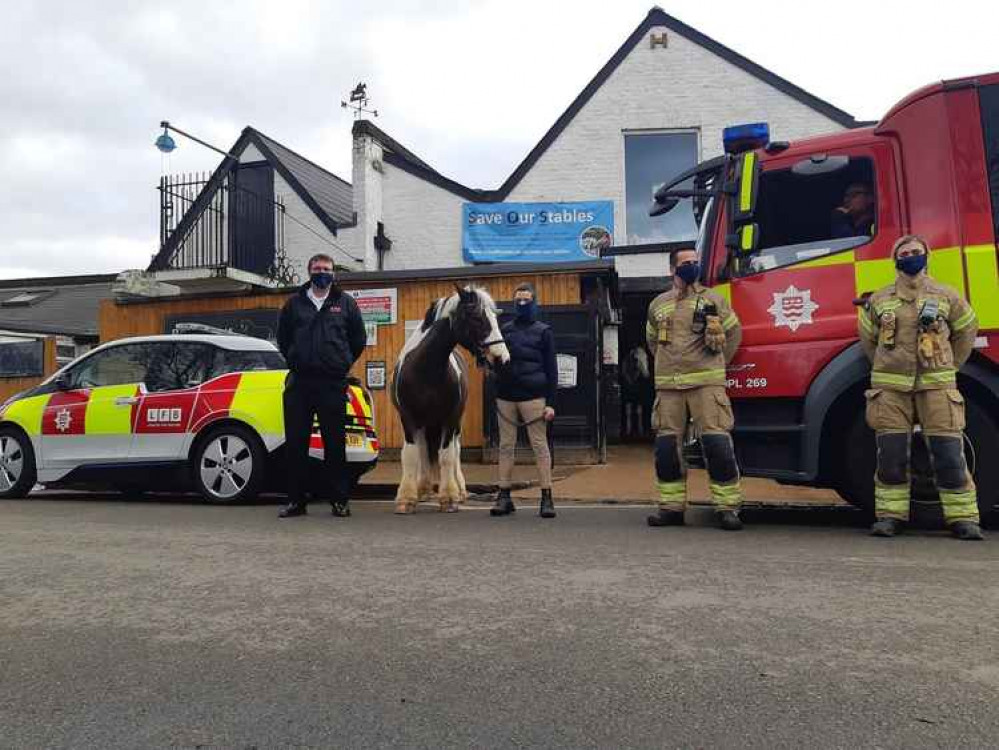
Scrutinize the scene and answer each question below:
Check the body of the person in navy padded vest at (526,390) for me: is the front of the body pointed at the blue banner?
no

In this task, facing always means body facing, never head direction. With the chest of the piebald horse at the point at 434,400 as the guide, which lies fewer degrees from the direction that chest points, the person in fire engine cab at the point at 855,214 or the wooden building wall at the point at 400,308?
the person in fire engine cab

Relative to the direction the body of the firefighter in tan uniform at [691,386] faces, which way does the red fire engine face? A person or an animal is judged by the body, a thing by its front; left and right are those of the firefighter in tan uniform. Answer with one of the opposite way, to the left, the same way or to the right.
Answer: to the right

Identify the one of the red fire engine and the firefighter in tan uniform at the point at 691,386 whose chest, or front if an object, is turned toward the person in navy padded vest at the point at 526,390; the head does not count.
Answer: the red fire engine

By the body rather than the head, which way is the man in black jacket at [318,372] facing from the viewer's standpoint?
toward the camera

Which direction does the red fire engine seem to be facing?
to the viewer's left

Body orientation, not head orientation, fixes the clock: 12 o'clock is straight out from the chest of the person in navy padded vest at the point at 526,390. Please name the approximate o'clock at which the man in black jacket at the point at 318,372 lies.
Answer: the man in black jacket at the point at 318,372 is roughly at 3 o'clock from the person in navy padded vest at the point at 526,390.

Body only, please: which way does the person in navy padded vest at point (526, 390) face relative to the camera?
toward the camera

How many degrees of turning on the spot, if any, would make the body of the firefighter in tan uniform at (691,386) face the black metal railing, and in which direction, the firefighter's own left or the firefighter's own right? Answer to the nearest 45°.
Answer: approximately 135° to the firefighter's own right

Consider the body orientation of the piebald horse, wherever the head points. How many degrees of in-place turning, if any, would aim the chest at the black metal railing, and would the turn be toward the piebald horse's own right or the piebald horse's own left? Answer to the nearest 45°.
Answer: approximately 135° to the piebald horse's own right

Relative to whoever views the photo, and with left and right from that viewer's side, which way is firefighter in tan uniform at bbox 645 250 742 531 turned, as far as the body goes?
facing the viewer

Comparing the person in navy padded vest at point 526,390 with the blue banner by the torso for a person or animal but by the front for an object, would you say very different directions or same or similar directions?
same or similar directions

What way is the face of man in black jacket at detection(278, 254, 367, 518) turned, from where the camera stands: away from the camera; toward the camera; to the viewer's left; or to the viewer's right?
toward the camera

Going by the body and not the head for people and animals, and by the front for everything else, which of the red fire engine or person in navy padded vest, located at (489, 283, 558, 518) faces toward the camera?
the person in navy padded vest
